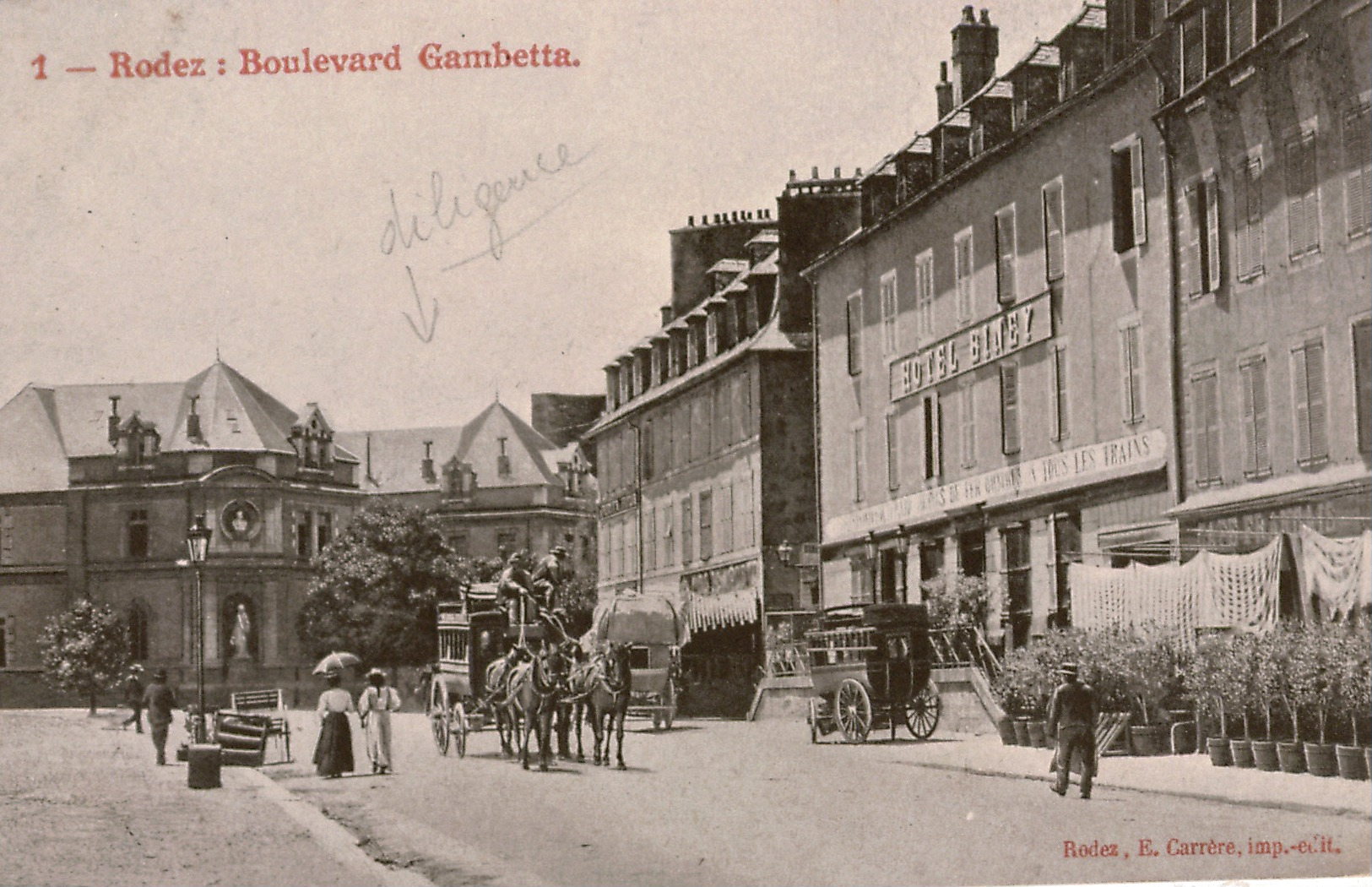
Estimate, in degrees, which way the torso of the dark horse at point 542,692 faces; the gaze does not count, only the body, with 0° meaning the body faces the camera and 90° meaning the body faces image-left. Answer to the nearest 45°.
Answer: approximately 315°

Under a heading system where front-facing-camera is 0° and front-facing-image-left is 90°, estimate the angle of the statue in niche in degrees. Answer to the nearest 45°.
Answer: approximately 0°

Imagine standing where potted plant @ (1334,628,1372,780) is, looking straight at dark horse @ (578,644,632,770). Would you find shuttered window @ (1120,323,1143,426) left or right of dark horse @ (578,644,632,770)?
right

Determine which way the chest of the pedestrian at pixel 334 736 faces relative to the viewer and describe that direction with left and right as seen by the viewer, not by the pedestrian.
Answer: facing away from the viewer

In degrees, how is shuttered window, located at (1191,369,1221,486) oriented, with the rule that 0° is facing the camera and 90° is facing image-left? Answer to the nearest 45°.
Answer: approximately 45°

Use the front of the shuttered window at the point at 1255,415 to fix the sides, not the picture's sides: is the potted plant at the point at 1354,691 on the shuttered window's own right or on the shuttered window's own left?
on the shuttered window's own left

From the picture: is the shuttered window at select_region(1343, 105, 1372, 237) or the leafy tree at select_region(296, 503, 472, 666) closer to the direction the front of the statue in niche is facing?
the shuttered window

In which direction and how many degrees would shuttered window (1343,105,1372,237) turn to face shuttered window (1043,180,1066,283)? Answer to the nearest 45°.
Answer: approximately 90° to its right
